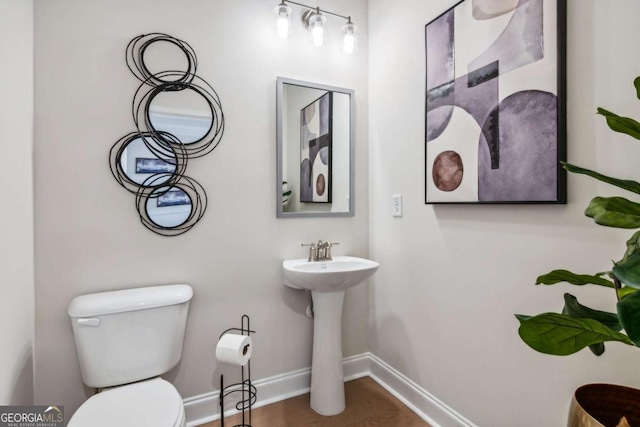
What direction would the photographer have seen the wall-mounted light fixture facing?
facing the viewer and to the right of the viewer

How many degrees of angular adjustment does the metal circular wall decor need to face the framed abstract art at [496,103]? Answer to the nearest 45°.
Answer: approximately 45° to its left

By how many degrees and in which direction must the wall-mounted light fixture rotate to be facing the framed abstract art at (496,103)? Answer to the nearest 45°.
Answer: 0° — it already faces it

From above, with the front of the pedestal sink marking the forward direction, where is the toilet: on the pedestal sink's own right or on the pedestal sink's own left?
on the pedestal sink's own right

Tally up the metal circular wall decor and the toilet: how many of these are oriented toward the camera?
2

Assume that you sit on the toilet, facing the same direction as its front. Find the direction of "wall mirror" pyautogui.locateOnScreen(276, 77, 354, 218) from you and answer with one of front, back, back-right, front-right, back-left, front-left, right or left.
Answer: left

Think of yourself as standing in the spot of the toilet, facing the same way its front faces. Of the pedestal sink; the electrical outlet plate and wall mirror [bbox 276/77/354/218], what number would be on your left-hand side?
3

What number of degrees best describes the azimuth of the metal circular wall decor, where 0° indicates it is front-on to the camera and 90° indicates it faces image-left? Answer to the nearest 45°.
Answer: approximately 0°

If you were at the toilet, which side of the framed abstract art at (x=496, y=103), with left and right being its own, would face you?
front

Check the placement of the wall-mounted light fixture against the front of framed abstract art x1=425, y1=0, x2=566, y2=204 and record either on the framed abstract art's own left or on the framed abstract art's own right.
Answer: on the framed abstract art's own right

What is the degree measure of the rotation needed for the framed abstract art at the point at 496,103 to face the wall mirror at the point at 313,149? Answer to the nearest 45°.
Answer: approximately 45° to its right
